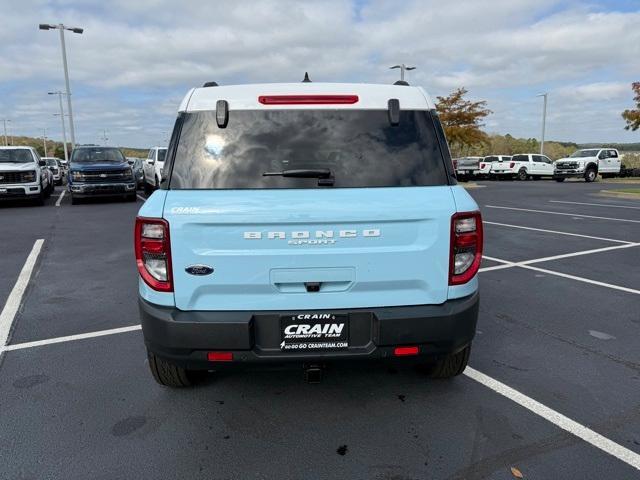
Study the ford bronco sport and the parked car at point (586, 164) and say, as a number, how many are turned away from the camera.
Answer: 1

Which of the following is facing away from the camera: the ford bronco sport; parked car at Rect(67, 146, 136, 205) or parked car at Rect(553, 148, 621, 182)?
the ford bronco sport

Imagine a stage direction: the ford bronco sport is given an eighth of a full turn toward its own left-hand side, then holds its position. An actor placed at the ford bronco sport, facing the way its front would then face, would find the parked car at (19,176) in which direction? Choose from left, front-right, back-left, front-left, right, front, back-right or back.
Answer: front

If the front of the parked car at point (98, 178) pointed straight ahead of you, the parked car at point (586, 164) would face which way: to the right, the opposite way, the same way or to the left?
to the right

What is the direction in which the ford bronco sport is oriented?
away from the camera

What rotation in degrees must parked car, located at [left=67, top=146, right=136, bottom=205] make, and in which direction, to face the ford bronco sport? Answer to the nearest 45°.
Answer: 0° — it already faces it

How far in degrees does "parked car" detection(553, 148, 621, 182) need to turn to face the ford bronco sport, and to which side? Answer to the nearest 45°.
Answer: approximately 45° to its left

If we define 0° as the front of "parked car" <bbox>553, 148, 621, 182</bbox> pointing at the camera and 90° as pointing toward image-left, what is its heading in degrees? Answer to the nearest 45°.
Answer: approximately 45°

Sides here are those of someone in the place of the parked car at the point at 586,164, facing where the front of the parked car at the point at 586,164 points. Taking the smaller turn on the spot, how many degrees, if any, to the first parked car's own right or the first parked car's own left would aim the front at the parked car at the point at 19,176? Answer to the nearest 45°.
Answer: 0° — it already faces it

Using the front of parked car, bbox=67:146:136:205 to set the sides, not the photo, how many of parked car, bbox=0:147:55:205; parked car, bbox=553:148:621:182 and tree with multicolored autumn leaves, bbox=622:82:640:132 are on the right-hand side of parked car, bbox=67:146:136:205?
1

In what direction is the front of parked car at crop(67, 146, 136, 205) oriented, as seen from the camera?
facing the viewer

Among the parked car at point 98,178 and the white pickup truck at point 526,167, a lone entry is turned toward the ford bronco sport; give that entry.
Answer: the parked car

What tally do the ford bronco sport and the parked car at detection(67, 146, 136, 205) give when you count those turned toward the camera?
1

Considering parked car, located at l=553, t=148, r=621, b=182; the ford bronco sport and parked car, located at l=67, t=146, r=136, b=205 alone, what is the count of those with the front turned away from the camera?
1

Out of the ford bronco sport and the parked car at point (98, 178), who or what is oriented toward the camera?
the parked car

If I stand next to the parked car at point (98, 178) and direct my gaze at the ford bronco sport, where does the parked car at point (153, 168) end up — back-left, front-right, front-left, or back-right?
back-left

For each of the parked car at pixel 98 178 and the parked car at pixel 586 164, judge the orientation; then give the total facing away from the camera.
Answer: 0
